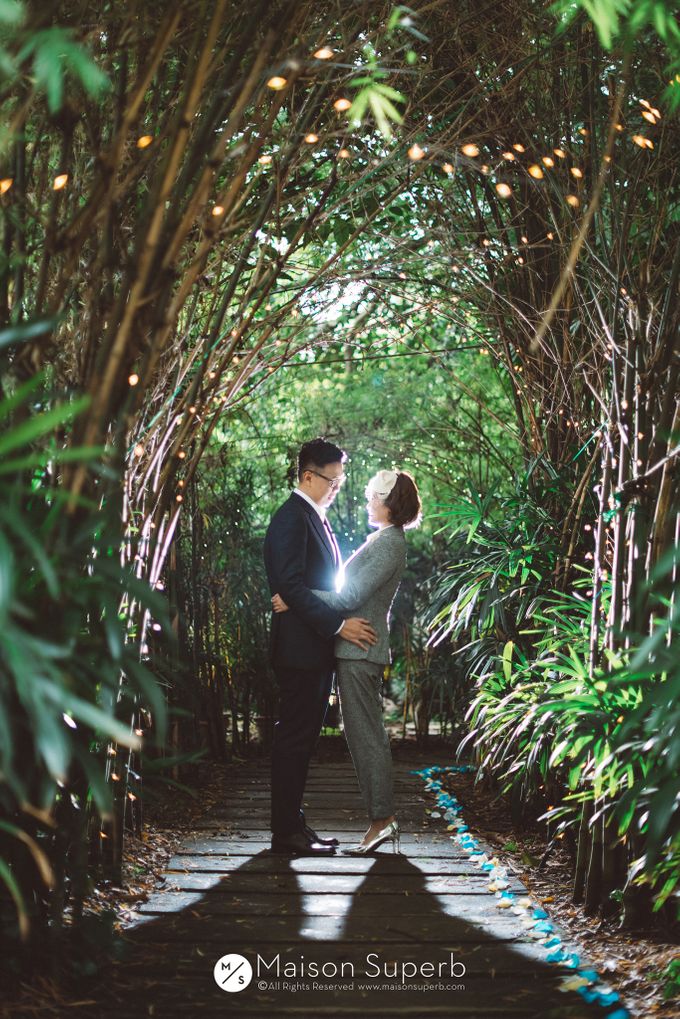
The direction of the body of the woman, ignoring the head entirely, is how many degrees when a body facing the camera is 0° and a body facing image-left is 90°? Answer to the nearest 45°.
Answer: approximately 90°

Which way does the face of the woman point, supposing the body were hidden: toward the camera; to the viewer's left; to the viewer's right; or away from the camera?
to the viewer's left

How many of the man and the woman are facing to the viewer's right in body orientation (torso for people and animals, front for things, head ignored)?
1

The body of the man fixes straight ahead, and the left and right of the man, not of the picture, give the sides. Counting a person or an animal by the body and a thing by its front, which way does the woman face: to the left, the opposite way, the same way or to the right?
the opposite way

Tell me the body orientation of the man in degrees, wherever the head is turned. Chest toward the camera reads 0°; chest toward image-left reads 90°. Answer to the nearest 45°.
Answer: approximately 270°
